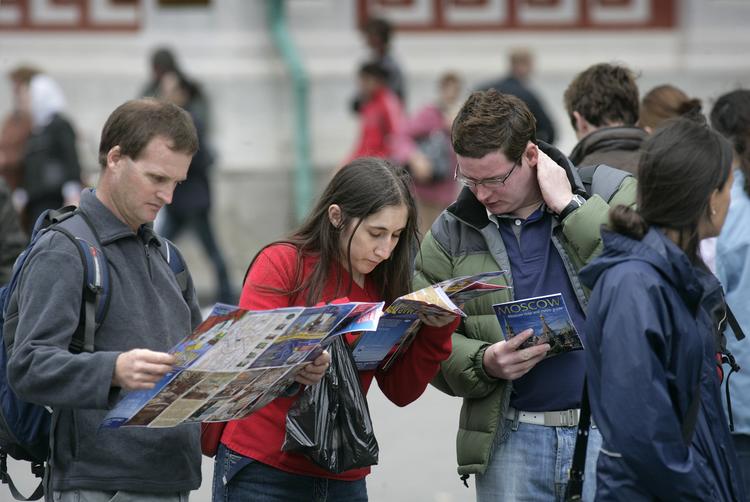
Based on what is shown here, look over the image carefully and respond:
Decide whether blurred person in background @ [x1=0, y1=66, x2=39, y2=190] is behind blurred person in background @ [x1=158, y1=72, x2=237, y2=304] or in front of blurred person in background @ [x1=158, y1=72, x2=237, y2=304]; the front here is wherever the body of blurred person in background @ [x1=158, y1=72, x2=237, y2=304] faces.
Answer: in front

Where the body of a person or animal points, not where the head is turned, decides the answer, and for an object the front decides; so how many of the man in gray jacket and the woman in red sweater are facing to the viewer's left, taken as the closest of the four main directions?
0

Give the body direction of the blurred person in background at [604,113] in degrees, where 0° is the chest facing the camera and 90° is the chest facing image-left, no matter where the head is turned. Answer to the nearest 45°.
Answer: approximately 135°

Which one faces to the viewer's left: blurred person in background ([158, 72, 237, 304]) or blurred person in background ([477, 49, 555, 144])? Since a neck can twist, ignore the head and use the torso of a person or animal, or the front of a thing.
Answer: blurred person in background ([158, 72, 237, 304])

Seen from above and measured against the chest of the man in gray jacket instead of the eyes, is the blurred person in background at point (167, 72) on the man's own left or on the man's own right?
on the man's own left

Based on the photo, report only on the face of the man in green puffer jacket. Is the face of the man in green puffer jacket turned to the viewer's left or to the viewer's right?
to the viewer's left

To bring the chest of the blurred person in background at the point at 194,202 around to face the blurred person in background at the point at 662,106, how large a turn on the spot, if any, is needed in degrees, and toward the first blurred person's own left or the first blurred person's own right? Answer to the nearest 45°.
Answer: approximately 90° to the first blurred person's own left

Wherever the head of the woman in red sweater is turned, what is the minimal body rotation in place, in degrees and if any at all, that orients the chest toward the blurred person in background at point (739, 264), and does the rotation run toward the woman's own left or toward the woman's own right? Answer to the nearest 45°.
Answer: approximately 90° to the woman's own left

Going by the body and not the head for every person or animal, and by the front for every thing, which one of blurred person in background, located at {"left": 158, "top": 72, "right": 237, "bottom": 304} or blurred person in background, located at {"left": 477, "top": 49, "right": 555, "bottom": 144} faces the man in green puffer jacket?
blurred person in background, located at {"left": 477, "top": 49, "right": 555, "bottom": 144}
